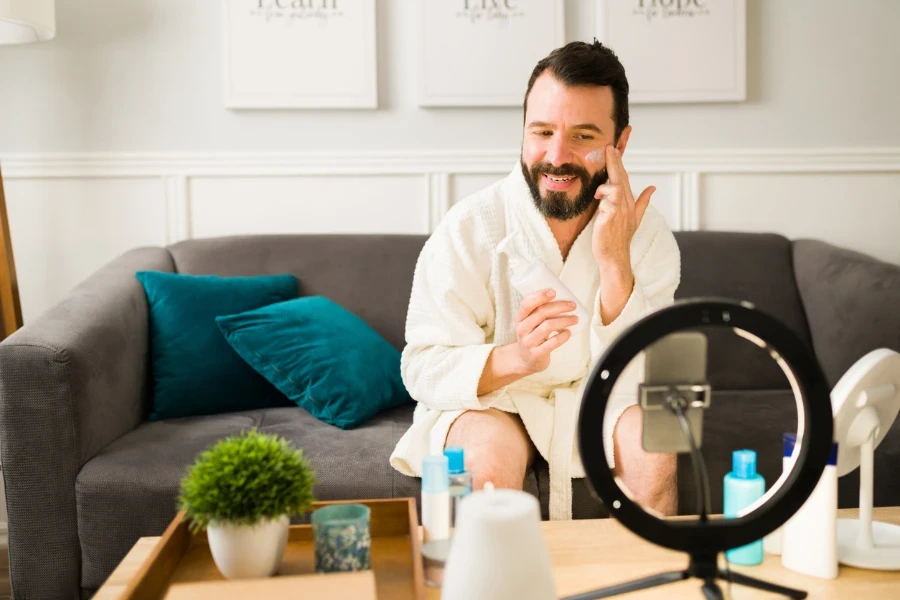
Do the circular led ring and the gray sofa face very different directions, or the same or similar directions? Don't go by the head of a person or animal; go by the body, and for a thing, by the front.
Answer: very different directions

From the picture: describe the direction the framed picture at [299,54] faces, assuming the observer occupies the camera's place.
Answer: facing the viewer

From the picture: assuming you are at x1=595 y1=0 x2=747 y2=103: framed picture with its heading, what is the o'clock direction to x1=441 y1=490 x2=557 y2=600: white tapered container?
The white tapered container is roughly at 12 o'clock from the framed picture.

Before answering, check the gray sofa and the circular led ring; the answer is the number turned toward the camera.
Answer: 1

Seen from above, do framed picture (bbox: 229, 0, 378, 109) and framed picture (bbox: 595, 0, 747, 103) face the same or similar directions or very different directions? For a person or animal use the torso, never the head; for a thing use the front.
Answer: same or similar directions

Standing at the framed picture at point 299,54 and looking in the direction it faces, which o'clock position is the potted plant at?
The potted plant is roughly at 12 o'clock from the framed picture.

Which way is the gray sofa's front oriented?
toward the camera

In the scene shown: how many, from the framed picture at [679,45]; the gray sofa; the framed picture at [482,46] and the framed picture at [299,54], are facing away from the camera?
0

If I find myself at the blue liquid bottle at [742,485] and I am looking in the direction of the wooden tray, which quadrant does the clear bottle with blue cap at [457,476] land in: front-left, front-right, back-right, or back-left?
front-right

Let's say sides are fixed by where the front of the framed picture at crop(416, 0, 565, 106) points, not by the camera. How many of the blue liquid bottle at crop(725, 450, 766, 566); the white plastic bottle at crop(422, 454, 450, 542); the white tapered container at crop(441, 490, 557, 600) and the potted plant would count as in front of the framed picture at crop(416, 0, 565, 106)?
4

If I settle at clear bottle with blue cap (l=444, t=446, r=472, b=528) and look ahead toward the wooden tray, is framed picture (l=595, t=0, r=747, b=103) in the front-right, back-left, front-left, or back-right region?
back-right

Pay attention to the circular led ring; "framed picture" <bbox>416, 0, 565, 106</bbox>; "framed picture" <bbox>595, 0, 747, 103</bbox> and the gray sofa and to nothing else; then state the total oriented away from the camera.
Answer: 1

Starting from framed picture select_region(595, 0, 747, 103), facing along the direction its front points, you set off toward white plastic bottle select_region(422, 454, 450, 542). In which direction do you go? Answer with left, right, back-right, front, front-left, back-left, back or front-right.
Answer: front

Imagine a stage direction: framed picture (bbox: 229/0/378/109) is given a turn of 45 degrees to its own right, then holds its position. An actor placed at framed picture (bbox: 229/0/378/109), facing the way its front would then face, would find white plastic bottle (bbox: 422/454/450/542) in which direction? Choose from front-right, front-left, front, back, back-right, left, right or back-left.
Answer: front-left

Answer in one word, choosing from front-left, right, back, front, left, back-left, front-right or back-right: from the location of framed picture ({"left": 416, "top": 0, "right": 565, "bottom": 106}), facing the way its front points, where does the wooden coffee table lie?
front

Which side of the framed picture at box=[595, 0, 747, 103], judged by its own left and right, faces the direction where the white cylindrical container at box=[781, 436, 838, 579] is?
front

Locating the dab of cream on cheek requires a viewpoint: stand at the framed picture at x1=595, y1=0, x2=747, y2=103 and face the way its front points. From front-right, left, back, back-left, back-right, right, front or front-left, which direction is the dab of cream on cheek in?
front
